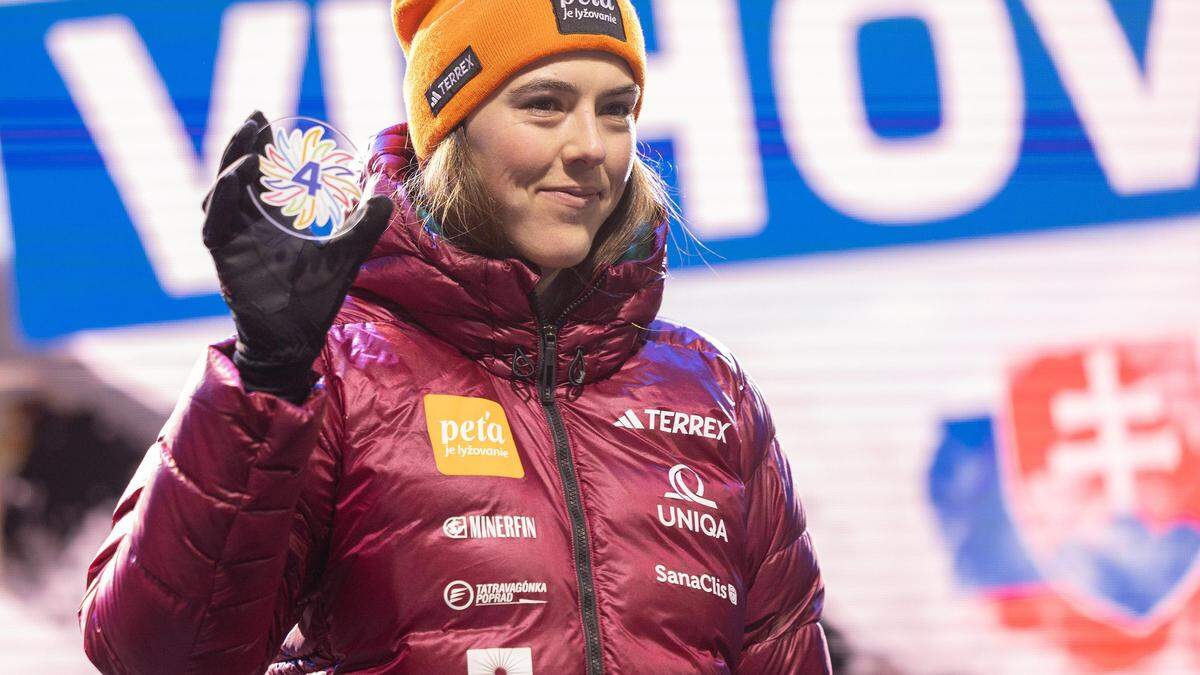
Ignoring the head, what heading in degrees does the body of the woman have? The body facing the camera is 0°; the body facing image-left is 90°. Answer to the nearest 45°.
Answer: approximately 0°
